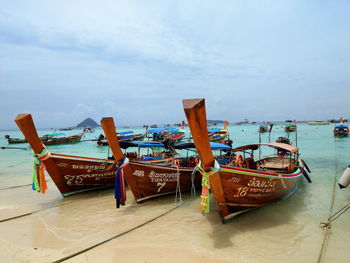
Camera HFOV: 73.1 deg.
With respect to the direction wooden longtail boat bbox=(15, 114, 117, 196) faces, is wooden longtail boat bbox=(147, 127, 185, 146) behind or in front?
behind

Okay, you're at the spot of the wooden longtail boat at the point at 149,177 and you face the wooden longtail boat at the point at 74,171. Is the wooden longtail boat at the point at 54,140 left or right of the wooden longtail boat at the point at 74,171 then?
right

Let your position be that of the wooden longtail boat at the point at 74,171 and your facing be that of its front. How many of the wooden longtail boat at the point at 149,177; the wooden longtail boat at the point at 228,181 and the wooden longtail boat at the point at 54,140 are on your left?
2

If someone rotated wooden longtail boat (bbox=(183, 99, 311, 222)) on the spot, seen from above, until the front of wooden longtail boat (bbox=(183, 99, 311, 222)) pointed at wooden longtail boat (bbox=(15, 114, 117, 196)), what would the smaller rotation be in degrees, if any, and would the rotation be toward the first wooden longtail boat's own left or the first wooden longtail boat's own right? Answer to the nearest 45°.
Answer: approximately 45° to the first wooden longtail boat's own right

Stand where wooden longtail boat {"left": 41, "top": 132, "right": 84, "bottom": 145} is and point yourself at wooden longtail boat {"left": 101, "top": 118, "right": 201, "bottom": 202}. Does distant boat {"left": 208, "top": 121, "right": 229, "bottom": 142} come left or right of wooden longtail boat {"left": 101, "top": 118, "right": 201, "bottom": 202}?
left

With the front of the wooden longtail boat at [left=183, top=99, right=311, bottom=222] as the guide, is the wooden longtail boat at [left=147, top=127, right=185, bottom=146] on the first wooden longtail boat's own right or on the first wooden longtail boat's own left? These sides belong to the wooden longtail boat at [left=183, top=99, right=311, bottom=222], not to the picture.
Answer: on the first wooden longtail boat's own right

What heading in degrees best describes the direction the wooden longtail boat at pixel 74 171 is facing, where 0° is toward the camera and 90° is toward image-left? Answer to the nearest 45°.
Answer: approximately 45°

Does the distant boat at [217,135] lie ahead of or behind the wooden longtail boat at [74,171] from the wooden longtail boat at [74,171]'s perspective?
behind

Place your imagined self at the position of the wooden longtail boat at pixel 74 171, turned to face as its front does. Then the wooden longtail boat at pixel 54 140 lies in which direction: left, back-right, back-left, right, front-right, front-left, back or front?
back-right

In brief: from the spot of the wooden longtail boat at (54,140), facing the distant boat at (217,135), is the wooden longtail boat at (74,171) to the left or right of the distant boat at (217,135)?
right

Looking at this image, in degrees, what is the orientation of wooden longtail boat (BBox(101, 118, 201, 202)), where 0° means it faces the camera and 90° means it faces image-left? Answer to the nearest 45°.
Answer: approximately 45°

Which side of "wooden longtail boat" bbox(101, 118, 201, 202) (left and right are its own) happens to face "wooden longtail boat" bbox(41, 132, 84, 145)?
right
